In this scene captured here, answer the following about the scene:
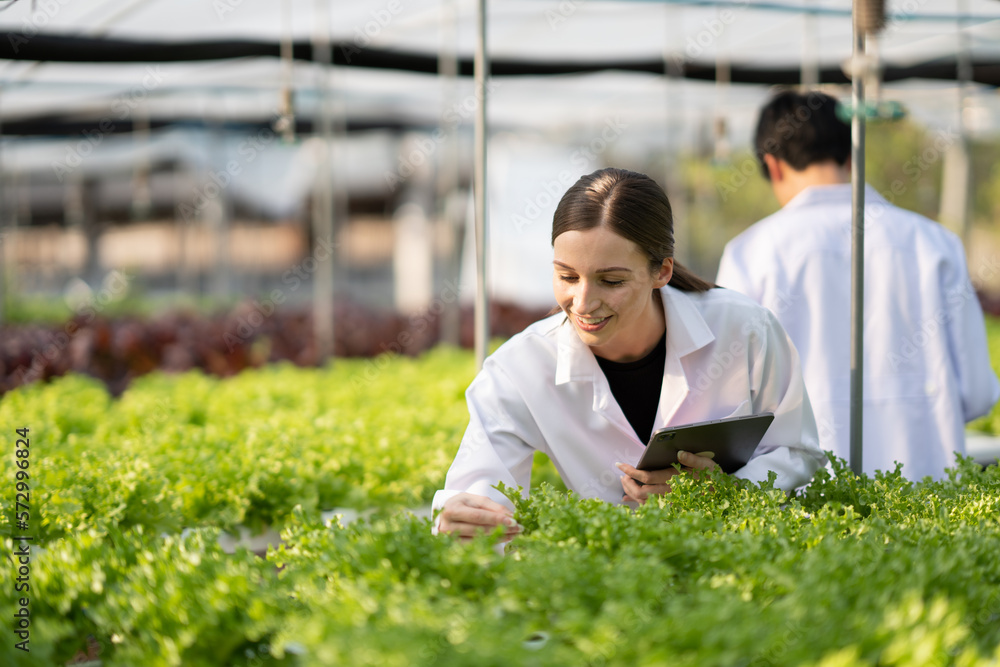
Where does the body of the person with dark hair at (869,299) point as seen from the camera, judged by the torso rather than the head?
away from the camera

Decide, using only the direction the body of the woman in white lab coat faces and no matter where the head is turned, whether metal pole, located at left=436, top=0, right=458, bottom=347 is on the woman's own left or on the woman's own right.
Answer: on the woman's own right

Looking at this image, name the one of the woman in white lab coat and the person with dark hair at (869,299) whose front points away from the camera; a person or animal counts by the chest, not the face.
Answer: the person with dark hair

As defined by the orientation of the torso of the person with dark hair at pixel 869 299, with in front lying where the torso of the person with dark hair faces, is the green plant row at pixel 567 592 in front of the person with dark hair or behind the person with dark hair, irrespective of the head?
behind

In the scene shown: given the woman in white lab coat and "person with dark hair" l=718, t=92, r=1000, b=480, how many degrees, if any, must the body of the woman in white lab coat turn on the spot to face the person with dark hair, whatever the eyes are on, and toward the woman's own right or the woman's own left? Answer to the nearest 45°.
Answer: approximately 180°

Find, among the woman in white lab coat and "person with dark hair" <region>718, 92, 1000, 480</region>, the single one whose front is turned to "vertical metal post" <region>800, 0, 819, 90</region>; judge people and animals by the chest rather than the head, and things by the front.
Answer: the person with dark hair

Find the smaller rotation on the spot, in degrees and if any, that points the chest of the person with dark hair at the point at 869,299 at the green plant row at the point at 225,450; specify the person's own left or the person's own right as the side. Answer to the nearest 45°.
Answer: approximately 90° to the person's own left

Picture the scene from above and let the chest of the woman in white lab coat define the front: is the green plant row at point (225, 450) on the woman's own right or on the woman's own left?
on the woman's own right

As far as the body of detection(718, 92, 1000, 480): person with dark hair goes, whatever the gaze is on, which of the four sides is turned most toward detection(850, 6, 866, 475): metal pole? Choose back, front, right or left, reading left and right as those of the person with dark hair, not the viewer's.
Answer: back

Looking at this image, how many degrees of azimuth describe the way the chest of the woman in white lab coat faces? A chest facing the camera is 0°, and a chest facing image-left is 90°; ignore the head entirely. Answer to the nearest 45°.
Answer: approximately 45°

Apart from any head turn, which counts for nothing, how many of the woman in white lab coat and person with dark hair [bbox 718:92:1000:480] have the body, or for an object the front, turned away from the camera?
1
